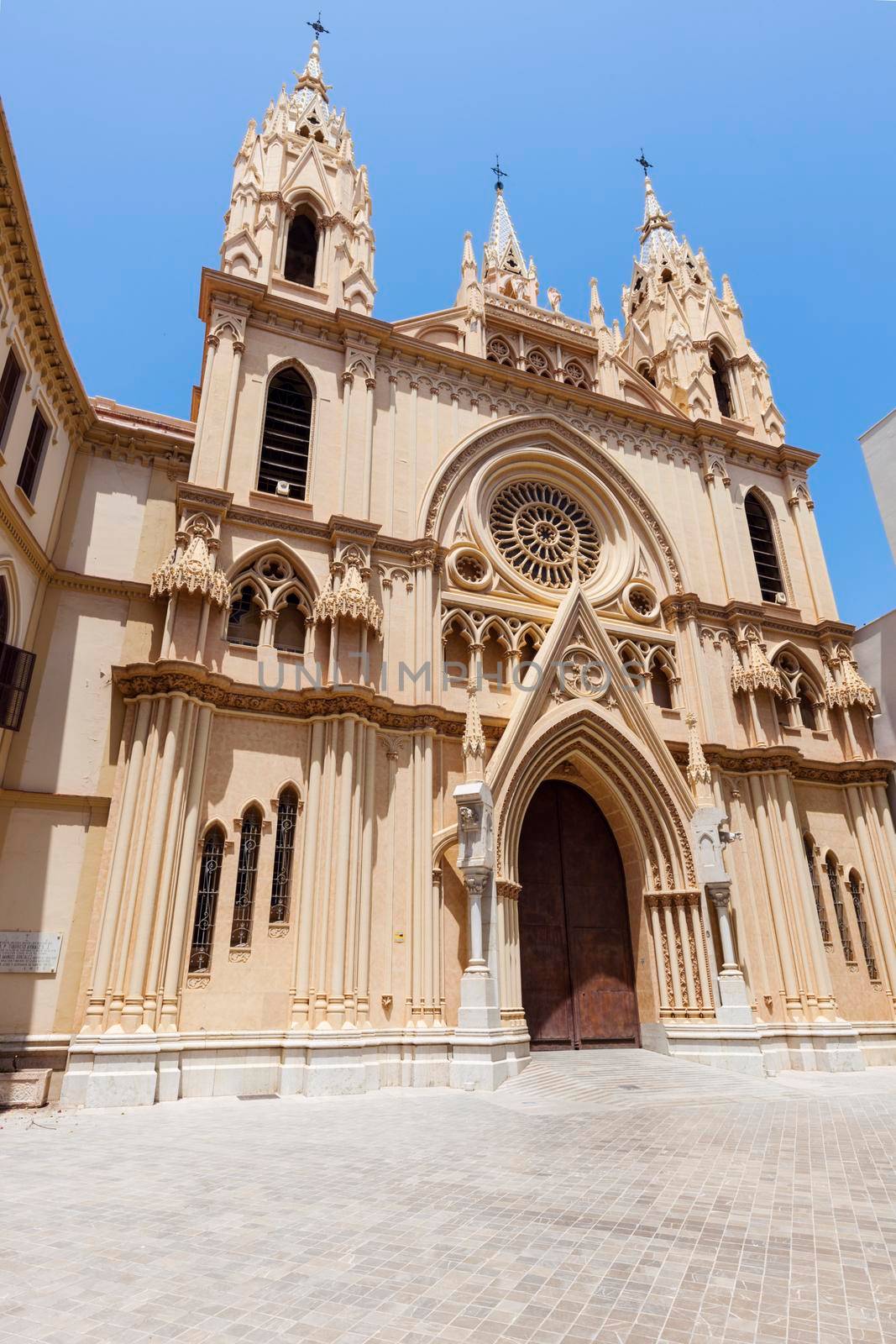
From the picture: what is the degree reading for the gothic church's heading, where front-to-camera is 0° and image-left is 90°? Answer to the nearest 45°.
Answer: approximately 315°
